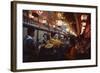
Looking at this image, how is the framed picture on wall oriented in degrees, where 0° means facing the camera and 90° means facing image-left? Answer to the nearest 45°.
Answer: approximately 315°
